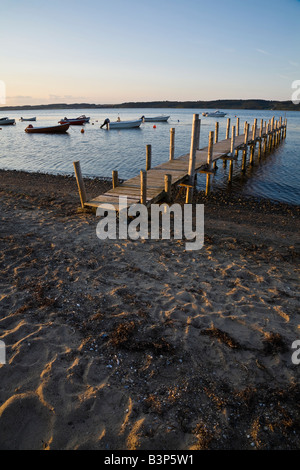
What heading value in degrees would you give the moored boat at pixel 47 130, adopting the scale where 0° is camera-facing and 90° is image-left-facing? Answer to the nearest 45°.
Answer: approximately 270°
